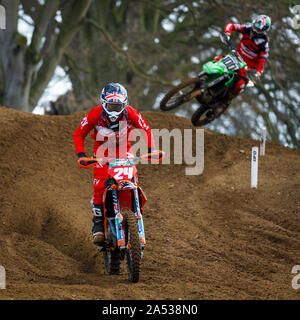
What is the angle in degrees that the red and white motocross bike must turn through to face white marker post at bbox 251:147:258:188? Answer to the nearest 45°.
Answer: approximately 135° to its left

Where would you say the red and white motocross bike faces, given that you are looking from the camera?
facing the viewer

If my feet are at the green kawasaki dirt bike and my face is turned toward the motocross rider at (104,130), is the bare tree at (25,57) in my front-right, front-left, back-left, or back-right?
back-right

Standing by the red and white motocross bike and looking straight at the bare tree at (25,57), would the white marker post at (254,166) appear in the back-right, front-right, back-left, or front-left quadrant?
front-right

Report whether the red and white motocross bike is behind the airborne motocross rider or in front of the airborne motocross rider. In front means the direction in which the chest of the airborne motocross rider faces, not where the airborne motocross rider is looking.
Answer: in front

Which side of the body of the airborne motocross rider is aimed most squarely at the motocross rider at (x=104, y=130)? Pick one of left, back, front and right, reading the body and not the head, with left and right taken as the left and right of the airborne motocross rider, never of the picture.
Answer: front

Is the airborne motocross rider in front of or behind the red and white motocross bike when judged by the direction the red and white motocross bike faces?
behind

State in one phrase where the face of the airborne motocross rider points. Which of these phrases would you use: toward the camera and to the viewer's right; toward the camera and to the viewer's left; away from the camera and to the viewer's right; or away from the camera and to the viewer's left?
toward the camera and to the viewer's left

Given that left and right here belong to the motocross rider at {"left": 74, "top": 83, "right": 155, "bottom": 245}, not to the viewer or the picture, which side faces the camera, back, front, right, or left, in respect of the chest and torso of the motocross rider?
front
